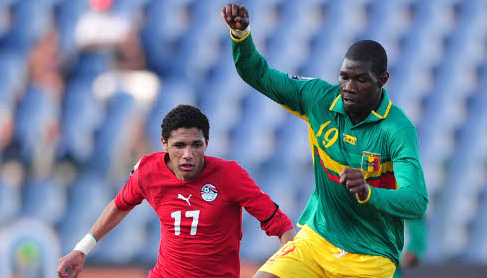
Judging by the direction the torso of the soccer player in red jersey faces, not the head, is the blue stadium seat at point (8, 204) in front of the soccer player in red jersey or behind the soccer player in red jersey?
behind

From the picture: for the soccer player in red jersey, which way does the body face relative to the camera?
toward the camera

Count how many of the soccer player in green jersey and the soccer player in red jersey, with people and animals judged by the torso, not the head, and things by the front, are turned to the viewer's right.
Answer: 0

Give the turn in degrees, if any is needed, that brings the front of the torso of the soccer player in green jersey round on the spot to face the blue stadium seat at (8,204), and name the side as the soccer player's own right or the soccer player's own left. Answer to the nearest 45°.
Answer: approximately 90° to the soccer player's own right

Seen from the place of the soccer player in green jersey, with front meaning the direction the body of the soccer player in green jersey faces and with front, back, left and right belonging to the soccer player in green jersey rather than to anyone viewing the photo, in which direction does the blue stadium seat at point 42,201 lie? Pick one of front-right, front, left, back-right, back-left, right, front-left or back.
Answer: right

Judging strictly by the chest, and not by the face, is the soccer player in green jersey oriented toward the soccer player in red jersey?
no

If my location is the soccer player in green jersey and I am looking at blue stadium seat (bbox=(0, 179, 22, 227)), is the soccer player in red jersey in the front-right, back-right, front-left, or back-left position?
front-left

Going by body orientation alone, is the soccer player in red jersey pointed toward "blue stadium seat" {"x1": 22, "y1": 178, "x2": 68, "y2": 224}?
no

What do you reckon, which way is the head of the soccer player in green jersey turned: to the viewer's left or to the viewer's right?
to the viewer's left

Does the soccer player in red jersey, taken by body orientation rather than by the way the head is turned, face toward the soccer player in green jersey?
no

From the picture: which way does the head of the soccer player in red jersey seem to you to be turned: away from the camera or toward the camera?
toward the camera

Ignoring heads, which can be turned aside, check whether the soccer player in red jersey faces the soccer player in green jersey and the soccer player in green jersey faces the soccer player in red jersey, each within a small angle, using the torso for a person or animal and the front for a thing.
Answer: no
